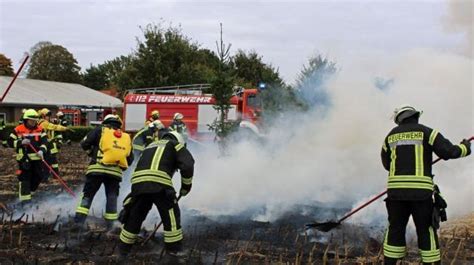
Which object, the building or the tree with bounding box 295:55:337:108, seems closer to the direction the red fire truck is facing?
the tree

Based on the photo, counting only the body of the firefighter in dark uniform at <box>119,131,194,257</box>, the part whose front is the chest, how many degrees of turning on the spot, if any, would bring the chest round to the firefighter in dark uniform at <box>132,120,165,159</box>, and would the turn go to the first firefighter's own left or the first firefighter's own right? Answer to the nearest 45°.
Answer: approximately 45° to the first firefighter's own left

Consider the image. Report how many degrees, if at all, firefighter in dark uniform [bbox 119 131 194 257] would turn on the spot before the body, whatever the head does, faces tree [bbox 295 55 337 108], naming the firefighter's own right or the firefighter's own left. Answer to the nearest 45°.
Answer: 0° — they already face it

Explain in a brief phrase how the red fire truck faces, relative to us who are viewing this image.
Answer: facing to the right of the viewer

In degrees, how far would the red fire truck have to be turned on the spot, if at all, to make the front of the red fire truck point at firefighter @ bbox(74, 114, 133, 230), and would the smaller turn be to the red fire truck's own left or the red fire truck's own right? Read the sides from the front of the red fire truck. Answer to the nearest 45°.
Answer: approximately 90° to the red fire truck's own right

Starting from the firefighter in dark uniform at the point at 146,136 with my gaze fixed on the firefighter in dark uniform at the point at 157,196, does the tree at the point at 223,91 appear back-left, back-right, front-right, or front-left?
back-left

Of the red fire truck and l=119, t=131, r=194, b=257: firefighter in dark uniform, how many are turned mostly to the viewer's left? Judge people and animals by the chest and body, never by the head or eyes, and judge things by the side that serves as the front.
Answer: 0

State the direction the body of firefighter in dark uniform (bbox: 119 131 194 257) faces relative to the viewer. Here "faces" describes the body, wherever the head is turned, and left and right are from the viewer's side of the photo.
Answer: facing away from the viewer and to the right of the viewer

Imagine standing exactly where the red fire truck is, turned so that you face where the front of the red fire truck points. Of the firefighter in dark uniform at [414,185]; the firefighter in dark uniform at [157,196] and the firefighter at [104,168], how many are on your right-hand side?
3

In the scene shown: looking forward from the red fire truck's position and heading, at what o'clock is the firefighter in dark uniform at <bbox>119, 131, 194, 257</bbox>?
The firefighter in dark uniform is roughly at 3 o'clock from the red fire truck.

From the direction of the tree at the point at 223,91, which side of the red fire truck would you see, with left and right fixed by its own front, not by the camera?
right

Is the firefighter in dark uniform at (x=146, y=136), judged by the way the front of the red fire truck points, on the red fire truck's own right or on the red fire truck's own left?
on the red fire truck's own right

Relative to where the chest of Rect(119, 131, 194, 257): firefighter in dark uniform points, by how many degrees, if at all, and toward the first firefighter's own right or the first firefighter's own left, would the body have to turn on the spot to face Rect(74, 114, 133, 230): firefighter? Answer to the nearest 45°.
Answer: approximately 90° to the first firefighter's own left

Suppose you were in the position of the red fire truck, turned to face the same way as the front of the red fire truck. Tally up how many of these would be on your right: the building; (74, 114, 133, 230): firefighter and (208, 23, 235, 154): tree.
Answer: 2
